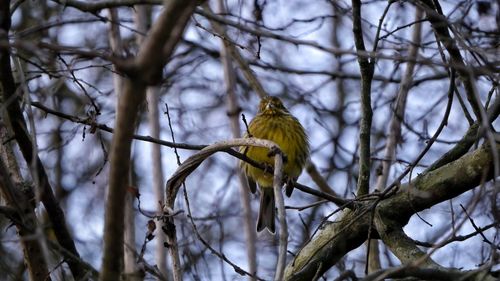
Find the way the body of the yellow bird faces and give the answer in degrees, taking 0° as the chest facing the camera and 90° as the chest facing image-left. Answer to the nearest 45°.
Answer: approximately 0°
